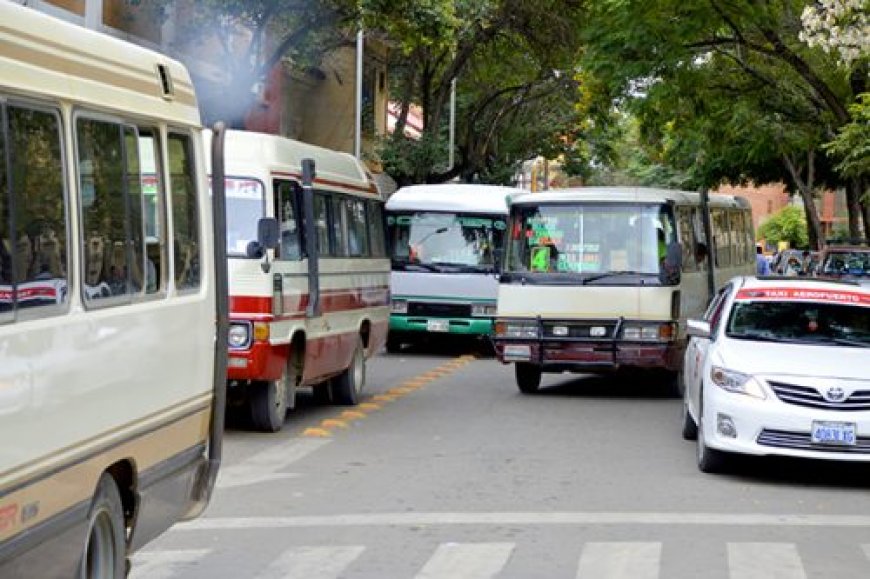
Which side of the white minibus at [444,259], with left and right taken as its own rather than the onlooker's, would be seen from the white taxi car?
front

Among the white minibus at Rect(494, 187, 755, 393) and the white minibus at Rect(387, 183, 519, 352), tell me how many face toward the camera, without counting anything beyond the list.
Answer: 2

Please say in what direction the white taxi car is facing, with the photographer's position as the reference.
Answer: facing the viewer

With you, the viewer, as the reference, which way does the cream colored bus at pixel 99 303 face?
facing the viewer and to the left of the viewer

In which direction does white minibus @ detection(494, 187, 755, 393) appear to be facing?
toward the camera
